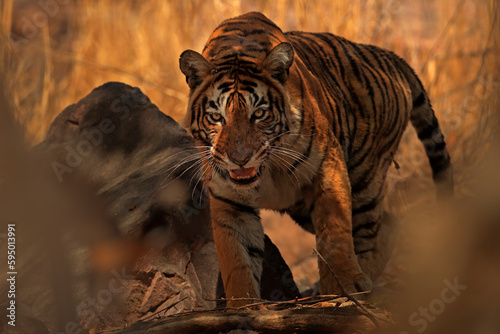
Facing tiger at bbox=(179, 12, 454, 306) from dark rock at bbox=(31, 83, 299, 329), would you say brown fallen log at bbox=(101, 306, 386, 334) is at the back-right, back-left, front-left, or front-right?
front-right

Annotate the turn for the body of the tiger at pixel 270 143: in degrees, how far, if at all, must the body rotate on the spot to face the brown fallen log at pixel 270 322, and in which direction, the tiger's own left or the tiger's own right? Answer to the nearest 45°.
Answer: approximately 45° to the tiger's own left

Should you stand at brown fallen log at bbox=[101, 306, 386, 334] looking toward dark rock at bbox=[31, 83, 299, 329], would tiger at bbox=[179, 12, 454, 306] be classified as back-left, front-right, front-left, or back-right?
front-right

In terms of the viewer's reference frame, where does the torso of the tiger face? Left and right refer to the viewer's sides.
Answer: facing the viewer and to the left of the viewer

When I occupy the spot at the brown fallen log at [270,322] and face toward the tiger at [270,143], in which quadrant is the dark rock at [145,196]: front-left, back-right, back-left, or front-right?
front-left

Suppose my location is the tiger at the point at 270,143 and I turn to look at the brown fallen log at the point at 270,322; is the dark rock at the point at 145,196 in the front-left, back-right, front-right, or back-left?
front-right

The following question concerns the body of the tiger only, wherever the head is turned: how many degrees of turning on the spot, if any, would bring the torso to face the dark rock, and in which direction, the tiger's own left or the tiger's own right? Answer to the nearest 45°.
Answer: approximately 90° to the tiger's own right
